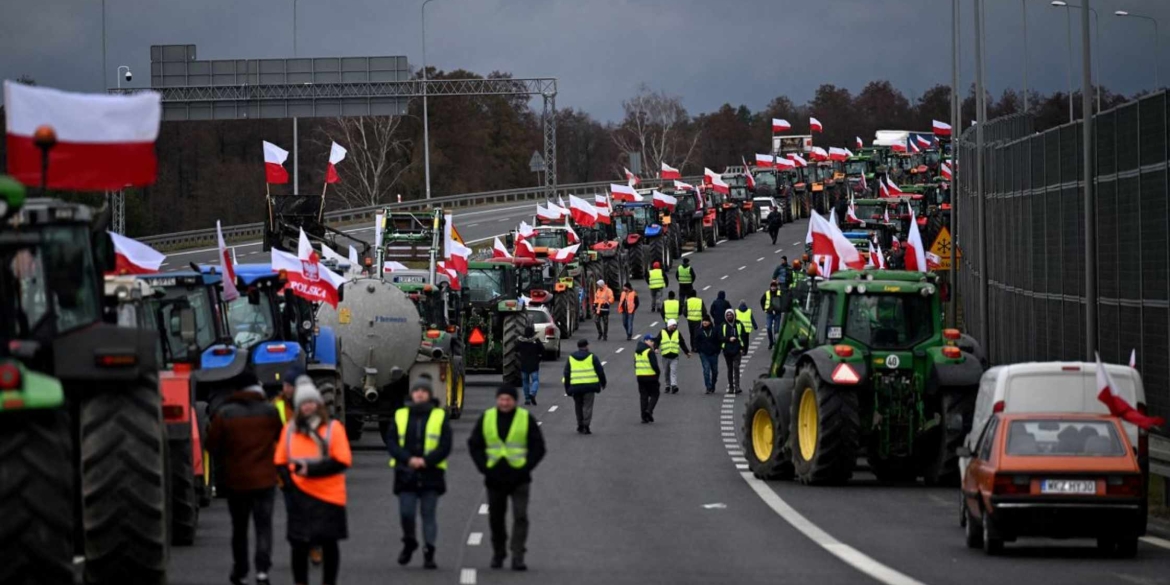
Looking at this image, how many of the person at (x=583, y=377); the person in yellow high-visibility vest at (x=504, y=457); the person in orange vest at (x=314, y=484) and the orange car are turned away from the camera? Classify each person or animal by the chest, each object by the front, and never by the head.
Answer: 2

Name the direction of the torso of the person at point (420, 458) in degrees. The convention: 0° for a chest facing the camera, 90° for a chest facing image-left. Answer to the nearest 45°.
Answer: approximately 0°

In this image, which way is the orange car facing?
away from the camera

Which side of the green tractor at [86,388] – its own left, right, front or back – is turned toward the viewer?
back

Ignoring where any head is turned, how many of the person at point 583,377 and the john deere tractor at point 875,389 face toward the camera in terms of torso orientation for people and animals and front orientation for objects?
0

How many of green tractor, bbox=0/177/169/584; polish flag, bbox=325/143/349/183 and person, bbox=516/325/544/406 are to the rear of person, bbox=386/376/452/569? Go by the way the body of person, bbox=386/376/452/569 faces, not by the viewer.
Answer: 2

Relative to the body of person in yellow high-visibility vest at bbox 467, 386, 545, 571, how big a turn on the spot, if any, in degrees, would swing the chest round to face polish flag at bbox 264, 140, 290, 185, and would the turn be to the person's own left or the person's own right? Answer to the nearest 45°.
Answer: approximately 180°

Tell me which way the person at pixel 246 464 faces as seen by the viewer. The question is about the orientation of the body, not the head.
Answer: away from the camera
